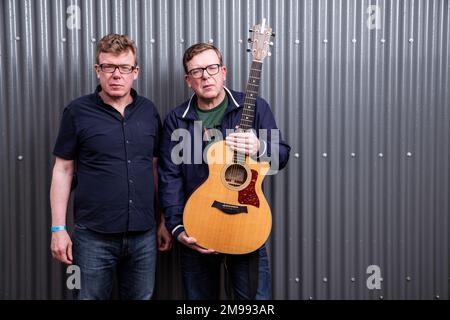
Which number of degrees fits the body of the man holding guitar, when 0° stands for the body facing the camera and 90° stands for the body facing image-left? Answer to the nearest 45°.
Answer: approximately 0°

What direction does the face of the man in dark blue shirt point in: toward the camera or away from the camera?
toward the camera

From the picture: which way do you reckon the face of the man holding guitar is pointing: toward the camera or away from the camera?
toward the camera
